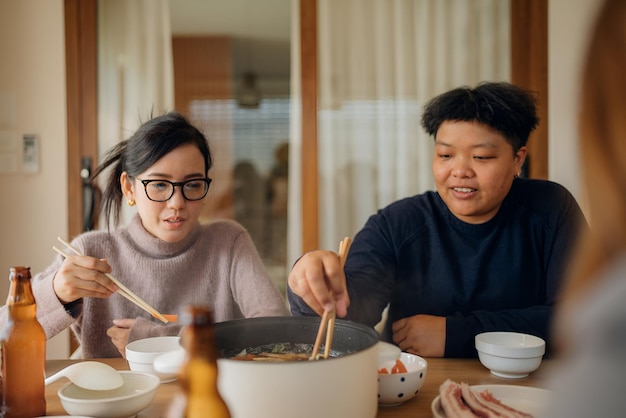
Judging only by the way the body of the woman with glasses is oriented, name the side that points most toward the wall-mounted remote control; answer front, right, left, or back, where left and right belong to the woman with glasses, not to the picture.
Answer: back

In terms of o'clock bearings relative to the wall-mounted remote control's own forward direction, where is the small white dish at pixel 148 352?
The small white dish is roughly at 12 o'clock from the wall-mounted remote control.

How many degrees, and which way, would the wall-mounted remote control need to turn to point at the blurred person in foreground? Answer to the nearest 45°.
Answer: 0° — it already faces them

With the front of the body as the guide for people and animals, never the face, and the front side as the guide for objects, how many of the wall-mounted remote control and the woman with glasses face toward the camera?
2

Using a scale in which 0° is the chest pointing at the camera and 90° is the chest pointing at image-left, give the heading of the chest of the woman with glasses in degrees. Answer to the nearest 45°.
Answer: approximately 0°

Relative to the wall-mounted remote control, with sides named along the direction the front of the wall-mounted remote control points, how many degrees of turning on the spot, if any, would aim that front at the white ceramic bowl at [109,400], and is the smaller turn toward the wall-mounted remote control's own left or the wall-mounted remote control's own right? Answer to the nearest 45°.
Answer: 0° — it already faces it
